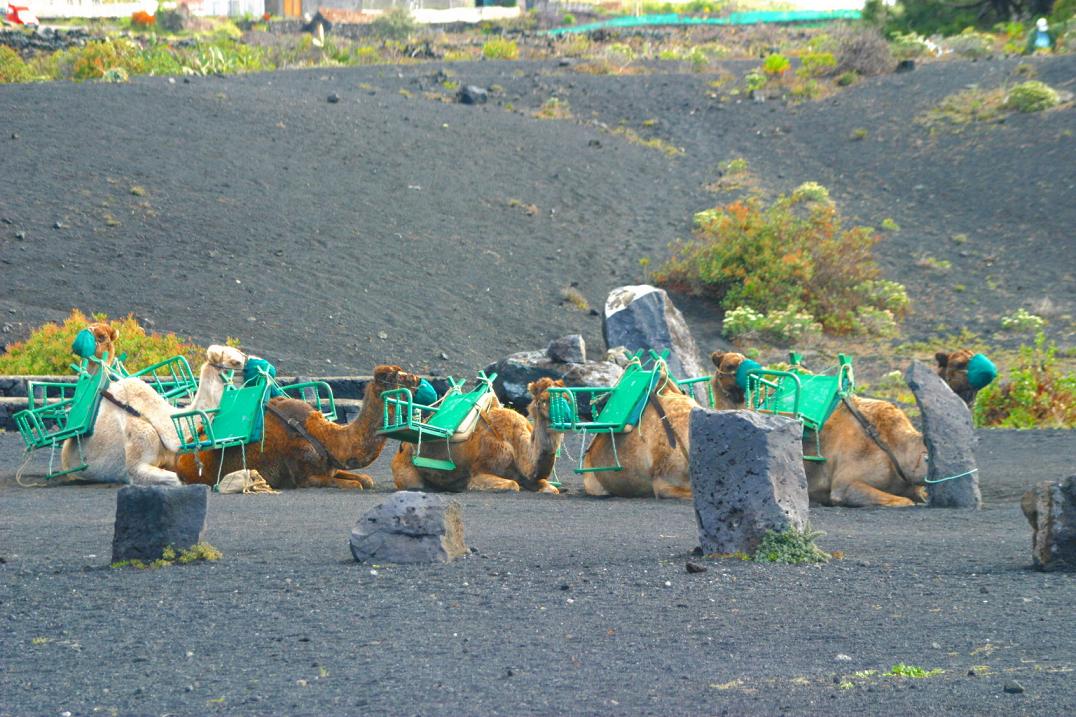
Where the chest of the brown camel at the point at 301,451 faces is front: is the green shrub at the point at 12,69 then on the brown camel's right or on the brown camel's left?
on the brown camel's left

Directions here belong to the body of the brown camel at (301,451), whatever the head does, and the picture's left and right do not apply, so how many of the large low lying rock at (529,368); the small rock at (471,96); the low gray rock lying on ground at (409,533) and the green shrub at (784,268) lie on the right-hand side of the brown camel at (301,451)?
1

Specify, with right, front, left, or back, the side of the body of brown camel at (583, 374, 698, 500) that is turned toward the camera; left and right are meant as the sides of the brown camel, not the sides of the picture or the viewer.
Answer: right

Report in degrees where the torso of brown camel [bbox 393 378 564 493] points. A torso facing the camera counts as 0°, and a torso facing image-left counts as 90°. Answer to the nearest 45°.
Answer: approximately 270°

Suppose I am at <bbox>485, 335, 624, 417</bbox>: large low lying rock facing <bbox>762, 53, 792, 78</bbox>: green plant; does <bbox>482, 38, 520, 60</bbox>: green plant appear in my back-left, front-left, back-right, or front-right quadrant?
front-left

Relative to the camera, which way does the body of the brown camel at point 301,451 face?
to the viewer's right

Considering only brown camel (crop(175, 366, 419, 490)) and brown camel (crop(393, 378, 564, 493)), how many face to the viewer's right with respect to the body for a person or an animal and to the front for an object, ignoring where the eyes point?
2

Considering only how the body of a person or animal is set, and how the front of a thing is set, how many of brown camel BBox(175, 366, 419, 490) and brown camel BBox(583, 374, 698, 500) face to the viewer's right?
2

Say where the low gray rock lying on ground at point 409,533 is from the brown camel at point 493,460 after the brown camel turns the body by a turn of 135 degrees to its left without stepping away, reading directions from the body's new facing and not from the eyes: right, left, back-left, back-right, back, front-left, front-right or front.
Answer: back-left

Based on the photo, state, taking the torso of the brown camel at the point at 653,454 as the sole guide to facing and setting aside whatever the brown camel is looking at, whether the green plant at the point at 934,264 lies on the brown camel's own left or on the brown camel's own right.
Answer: on the brown camel's own left

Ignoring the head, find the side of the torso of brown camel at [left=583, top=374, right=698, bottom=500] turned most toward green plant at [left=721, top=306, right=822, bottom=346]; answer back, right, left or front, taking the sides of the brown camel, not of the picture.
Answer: left

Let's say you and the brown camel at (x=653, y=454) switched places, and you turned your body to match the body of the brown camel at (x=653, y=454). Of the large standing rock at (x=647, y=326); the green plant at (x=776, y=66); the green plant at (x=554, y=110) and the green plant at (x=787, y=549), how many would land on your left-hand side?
3

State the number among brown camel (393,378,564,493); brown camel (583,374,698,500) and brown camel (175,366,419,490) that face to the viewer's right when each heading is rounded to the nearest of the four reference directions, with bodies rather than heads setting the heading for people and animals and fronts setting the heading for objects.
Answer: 3

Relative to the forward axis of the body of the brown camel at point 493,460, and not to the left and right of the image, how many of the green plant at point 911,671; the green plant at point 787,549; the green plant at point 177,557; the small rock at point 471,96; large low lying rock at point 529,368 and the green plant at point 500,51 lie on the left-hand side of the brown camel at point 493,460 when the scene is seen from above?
3
